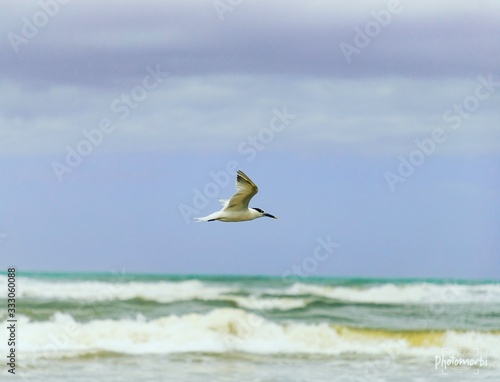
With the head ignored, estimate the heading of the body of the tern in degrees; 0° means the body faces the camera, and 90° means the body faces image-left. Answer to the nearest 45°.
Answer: approximately 270°
